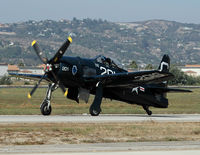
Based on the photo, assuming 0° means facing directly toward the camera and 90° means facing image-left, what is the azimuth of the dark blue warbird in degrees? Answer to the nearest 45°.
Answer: approximately 45°
